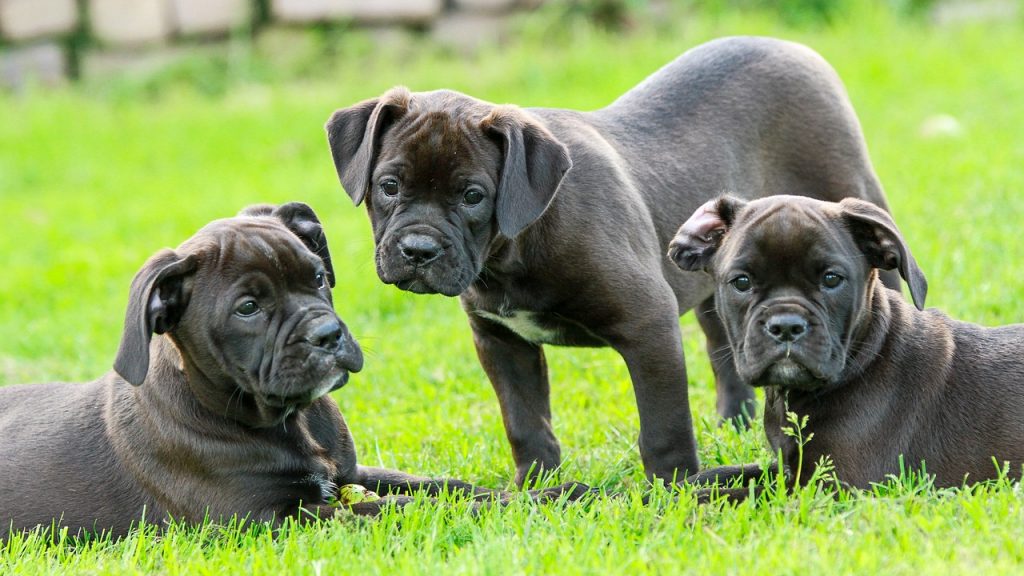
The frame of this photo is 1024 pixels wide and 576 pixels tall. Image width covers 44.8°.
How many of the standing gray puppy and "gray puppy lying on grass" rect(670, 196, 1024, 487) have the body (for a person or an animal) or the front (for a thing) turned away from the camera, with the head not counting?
0

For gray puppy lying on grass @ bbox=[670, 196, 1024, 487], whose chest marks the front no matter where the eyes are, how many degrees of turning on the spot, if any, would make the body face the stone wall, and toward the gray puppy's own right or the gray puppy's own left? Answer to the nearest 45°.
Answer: approximately 90° to the gray puppy's own right

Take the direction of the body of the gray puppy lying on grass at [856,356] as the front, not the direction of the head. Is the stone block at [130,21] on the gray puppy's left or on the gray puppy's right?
on the gray puppy's right

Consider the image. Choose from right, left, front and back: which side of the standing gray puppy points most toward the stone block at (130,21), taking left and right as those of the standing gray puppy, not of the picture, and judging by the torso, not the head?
right

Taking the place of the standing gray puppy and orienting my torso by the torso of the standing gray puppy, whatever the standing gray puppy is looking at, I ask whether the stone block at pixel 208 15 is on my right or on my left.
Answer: on my right

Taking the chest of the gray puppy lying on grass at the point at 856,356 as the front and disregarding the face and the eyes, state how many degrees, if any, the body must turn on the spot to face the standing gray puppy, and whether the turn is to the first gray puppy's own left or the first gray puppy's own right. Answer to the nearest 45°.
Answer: approximately 45° to the first gray puppy's own right

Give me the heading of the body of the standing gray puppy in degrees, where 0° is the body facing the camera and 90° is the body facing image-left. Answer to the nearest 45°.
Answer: approximately 45°

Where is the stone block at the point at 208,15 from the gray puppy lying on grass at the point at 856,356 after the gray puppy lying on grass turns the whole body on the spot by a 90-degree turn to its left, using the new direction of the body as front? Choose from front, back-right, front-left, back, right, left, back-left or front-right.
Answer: back

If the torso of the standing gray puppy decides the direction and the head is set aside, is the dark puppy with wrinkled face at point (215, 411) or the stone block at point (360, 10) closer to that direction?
the dark puppy with wrinkled face

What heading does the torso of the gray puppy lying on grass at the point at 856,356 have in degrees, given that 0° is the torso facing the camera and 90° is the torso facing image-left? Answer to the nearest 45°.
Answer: approximately 45°

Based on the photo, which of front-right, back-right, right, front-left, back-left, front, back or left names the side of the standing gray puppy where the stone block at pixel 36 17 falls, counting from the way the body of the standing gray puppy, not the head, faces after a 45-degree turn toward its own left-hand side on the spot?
back-right

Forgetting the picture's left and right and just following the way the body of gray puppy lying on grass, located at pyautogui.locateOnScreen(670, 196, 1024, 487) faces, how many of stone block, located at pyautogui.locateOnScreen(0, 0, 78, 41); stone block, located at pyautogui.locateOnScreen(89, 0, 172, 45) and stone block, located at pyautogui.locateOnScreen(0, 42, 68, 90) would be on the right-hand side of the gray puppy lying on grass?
3

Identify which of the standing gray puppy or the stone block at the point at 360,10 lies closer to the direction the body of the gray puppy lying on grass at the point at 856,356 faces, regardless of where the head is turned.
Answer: the standing gray puppy

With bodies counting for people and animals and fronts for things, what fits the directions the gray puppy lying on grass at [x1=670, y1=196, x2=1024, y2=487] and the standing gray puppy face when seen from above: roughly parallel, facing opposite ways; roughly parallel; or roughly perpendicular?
roughly parallel
